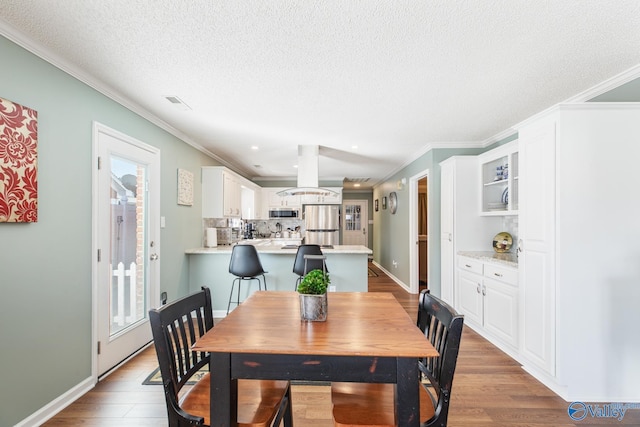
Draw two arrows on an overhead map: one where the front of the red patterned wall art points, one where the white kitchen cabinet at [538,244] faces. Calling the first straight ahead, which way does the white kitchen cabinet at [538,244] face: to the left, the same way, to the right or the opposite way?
the opposite way

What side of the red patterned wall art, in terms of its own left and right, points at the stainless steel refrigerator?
left

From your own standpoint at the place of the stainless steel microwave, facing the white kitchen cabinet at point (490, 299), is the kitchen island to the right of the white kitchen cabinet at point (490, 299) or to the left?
right

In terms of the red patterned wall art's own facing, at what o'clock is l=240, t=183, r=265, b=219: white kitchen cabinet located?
The white kitchen cabinet is roughly at 9 o'clock from the red patterned wall art.

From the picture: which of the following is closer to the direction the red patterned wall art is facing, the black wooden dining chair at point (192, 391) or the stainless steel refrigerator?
the black wooden dining chair

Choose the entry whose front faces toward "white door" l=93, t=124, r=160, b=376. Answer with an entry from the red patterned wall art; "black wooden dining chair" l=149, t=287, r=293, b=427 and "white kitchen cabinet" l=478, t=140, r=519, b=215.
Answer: the white kitchen cabinet

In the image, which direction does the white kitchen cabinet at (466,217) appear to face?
to the viewer's left

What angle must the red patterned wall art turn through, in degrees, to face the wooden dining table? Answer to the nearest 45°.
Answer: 0° — it already faces it

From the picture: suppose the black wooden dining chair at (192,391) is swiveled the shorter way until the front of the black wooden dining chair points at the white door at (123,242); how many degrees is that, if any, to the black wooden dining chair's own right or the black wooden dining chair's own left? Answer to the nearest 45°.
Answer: approximately 135° to the black wooden dining chair's own left

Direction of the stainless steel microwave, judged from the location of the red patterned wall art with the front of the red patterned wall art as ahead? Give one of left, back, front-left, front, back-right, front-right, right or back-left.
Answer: left
